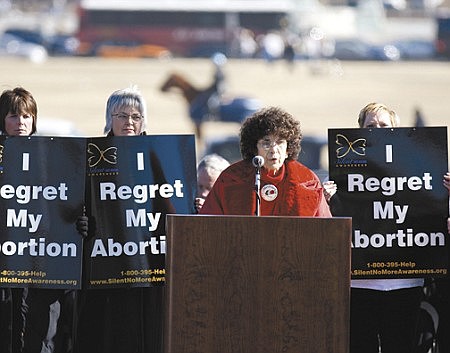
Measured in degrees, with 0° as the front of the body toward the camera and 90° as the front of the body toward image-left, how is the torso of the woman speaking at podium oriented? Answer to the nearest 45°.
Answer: approximately 0°

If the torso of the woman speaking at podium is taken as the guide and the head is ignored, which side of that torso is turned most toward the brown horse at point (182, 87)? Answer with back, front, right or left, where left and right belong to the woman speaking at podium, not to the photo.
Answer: back

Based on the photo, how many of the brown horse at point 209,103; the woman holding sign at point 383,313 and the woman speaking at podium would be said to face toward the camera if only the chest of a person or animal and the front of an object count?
2

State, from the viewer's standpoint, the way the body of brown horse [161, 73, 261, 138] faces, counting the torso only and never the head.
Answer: to the viewer's left

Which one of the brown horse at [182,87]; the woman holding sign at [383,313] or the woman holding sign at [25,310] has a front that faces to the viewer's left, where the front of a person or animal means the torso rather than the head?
the brown horse

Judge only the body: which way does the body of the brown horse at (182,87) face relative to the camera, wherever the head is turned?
to the viewer's left

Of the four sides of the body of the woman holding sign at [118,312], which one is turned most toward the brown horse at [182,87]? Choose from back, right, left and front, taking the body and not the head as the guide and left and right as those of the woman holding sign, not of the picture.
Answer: back
